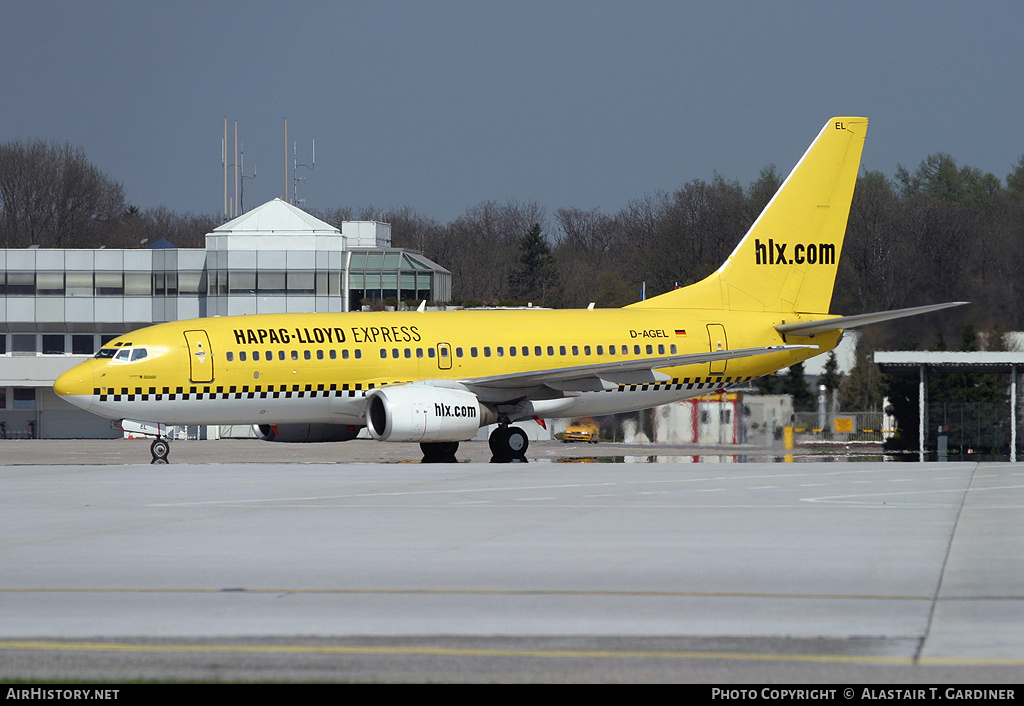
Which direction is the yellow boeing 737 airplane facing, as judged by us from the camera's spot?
facing the viewer and to the left of the viewer
